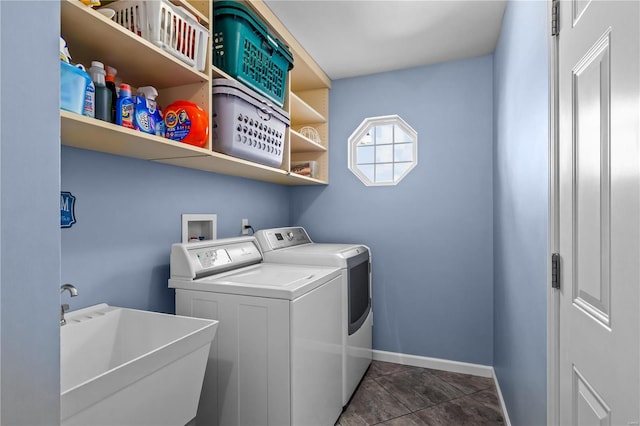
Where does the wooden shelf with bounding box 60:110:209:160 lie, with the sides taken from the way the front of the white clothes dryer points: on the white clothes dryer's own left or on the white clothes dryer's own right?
on the white clothes dryer's own right

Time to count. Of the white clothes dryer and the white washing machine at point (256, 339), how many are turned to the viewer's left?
0

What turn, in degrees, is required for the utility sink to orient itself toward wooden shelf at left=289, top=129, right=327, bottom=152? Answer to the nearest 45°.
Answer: approximately 90° to its left

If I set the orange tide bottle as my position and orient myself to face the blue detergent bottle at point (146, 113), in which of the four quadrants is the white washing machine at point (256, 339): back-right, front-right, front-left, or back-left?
back-left

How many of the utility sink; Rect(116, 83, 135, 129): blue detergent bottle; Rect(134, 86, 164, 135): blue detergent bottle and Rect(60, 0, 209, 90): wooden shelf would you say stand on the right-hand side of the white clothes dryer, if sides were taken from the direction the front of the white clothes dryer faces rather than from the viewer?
4

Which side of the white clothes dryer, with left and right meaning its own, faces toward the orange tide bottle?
right

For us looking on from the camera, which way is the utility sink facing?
facing the viewer and to the right of the viewer

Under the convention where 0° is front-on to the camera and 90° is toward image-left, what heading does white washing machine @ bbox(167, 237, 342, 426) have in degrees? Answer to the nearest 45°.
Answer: approximately 315°

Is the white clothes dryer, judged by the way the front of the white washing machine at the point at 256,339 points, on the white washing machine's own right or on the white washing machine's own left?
on the white washing machine's own left
